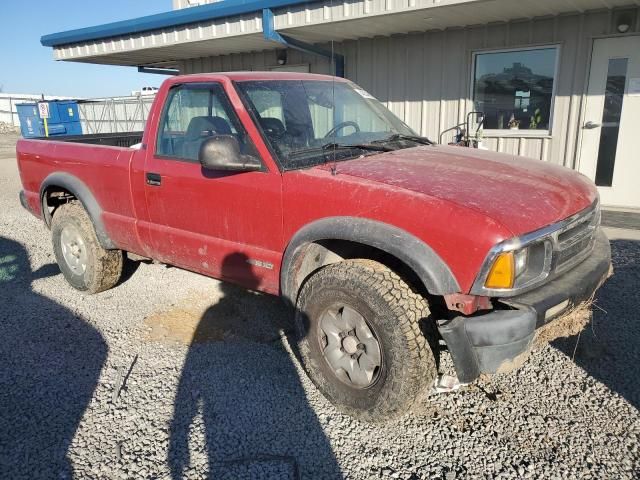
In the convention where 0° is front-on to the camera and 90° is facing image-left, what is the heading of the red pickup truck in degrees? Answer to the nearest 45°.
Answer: approximately 315°

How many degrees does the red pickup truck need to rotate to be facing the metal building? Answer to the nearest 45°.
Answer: approximately 90° to its left

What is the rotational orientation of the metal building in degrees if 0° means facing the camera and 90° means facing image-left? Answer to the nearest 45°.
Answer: approximately 45°

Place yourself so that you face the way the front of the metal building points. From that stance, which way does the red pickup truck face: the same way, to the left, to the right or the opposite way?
to the left
